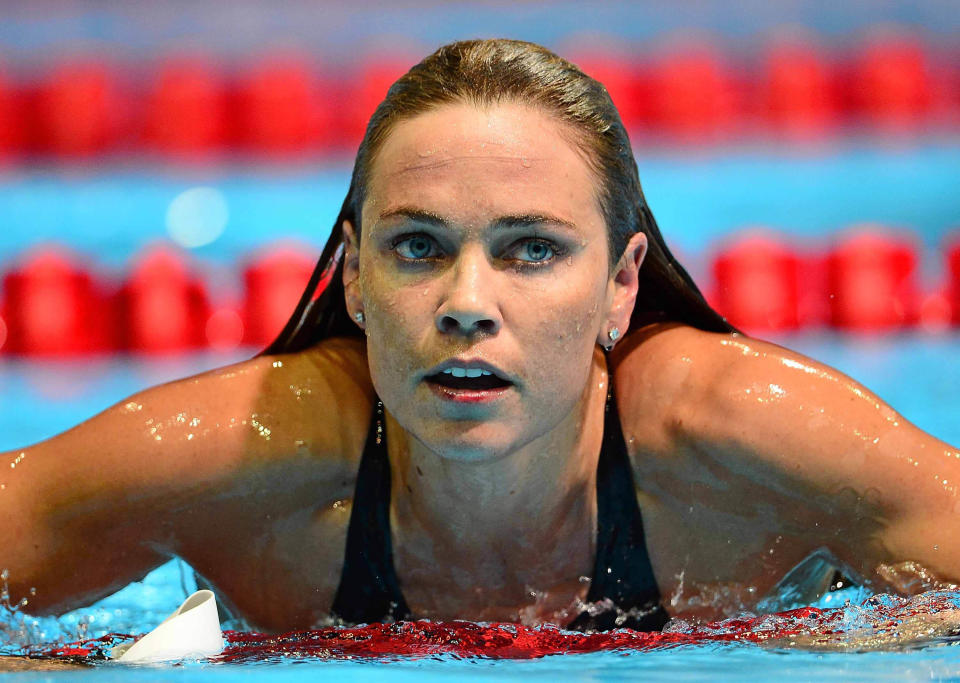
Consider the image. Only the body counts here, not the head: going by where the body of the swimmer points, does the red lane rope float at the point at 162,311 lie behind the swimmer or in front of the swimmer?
behind

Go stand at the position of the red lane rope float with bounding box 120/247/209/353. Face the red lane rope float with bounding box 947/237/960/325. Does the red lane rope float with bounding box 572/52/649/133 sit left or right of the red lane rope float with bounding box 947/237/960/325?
left

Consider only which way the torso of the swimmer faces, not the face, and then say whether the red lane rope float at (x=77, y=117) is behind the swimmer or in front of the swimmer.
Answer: behind

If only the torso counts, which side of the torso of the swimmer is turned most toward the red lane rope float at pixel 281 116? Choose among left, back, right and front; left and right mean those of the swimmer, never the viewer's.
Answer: back

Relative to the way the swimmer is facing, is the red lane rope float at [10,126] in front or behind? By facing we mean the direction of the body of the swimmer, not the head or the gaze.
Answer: behind

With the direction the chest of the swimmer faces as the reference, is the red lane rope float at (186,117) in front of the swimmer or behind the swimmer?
behind

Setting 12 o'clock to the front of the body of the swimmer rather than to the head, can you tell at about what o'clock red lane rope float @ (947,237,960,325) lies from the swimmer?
The red lane rope float is roughly at 7 o'clock from the swimmer.

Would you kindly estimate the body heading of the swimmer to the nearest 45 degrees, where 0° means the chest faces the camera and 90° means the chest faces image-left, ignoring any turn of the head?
approximately 0°

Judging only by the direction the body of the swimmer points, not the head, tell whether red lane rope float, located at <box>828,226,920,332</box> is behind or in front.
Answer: behind
